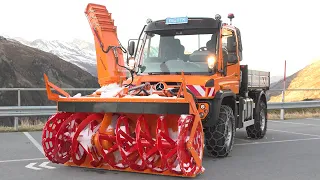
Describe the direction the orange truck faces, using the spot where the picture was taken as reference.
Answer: facing the viewer and to the left of the viewer
